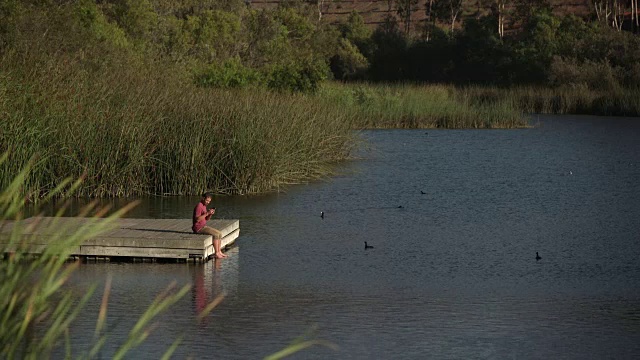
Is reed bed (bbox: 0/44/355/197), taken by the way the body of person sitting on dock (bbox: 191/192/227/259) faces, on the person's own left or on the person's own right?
on the person's own left

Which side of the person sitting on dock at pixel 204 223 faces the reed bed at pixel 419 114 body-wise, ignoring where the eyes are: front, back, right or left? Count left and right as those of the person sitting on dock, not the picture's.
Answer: left

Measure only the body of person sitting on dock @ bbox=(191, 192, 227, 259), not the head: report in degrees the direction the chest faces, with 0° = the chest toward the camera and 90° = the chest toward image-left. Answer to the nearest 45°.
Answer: approximately 270°
